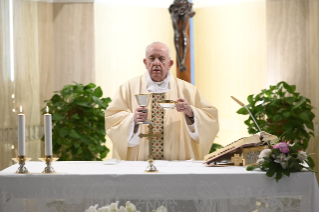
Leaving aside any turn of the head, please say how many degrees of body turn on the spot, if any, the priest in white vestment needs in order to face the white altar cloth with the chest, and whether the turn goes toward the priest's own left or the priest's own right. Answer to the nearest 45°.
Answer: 0° — they already face it

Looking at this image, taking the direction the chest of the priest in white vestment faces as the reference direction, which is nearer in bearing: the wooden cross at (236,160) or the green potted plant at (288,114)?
the wooden cross

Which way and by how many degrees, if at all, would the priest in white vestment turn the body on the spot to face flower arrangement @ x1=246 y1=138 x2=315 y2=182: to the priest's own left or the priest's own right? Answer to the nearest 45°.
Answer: approximately 45° to the priest's own left

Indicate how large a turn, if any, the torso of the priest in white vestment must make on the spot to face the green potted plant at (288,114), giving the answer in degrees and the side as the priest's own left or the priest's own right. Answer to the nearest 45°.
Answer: approximately 135° to the priest's own left

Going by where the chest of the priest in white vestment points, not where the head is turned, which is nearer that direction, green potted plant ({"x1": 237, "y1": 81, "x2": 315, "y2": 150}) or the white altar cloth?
the white altar cloth
